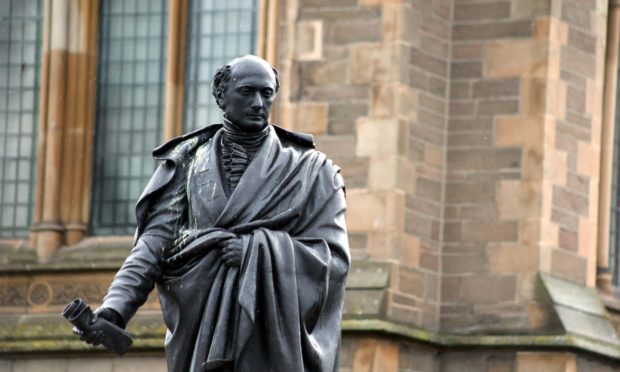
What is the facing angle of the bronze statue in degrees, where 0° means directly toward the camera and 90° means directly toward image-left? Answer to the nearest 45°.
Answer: approximately 0°

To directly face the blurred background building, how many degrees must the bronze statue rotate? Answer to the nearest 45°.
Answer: approximately 180°
